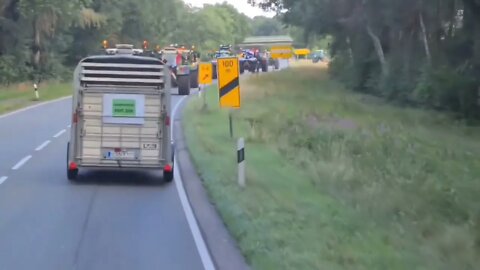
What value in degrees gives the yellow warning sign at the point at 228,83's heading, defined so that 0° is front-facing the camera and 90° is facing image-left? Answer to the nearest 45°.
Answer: approximately 0°

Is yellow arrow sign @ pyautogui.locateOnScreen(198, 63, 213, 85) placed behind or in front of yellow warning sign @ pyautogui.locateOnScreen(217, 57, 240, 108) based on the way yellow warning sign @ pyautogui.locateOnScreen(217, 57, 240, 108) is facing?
behind

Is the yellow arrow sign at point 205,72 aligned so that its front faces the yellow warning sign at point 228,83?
yes

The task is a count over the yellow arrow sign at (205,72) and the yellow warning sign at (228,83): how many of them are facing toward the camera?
2
